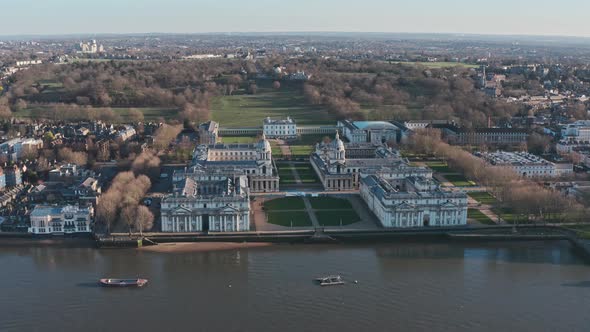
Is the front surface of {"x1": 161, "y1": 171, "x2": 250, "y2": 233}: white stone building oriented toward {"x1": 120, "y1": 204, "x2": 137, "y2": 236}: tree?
no

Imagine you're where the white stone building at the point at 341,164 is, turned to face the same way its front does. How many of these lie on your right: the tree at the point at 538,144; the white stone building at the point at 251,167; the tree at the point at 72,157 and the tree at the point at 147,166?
3

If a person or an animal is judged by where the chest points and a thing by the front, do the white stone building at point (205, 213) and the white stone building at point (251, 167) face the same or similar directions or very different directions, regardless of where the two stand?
same or similar directions

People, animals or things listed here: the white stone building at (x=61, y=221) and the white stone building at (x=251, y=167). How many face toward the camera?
2

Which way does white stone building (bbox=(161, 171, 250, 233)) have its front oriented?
toward the camera

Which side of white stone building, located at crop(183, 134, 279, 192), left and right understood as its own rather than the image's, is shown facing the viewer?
front

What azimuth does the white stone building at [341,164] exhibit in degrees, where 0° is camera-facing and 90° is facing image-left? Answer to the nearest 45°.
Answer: approximately 0°

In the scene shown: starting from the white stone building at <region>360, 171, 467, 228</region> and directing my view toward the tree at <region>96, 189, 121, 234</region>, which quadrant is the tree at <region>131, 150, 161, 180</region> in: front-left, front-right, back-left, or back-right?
front-right

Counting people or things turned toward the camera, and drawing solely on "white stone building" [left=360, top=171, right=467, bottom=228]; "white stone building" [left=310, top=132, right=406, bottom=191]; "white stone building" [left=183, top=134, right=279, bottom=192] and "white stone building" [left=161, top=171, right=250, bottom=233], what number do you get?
4

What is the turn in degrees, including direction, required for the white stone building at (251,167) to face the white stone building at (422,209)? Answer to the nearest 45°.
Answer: approximately 45° to its left

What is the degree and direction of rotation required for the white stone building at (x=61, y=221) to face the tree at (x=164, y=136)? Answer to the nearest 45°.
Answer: approximately 180°

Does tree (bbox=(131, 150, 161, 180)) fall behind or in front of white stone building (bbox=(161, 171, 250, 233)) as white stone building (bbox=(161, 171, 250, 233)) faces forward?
behind

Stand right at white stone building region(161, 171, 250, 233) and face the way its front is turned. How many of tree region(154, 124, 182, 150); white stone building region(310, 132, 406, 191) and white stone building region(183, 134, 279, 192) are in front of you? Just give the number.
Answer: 0
